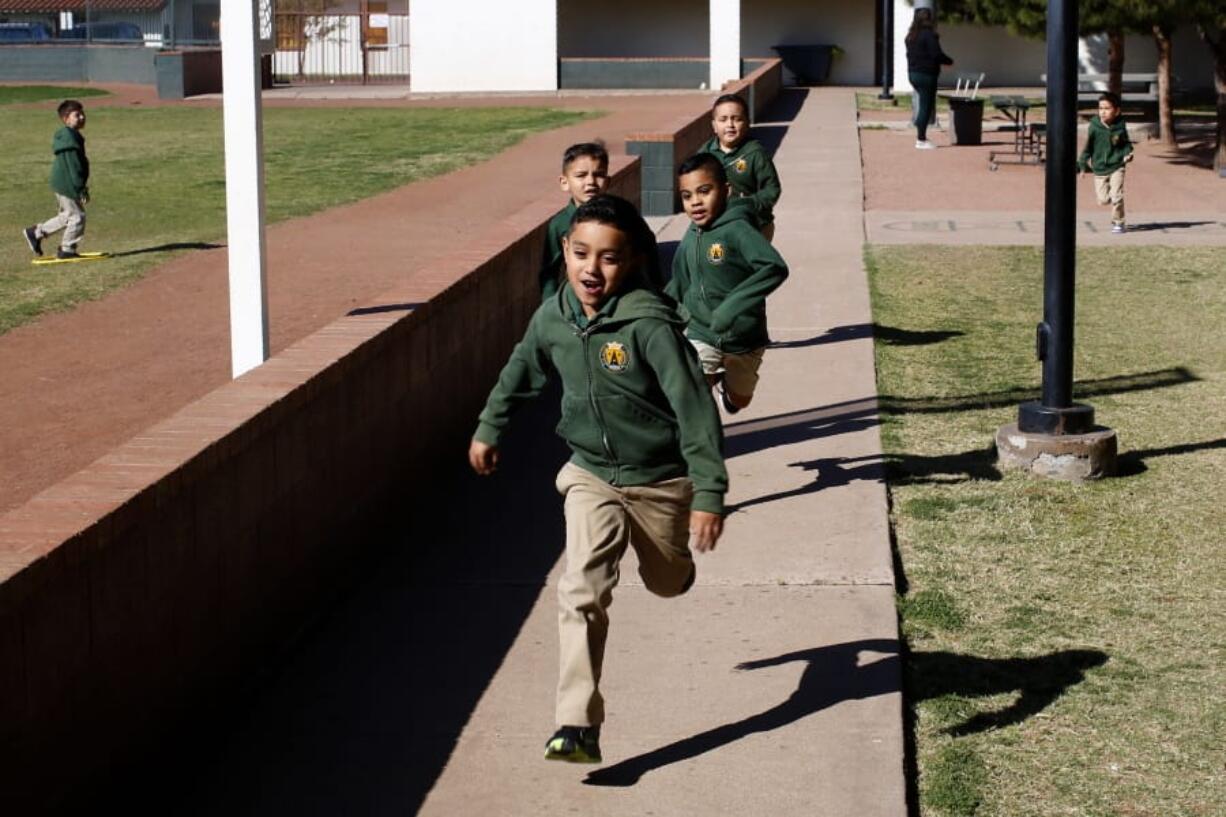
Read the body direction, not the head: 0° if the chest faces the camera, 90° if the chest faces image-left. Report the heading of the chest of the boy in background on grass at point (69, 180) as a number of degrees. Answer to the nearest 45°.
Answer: approximately 270°

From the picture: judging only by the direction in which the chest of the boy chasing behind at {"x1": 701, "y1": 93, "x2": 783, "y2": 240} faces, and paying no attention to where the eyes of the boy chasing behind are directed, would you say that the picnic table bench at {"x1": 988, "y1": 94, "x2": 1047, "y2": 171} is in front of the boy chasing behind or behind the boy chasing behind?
behind

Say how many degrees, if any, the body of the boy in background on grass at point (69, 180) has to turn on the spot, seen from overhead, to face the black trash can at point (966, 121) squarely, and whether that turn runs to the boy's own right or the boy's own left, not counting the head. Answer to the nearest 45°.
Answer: approximately 45° to the boy's own left

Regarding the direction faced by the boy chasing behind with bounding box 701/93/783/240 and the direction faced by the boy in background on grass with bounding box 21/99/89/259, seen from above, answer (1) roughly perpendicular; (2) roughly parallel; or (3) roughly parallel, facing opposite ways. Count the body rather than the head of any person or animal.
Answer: roughly perpendicular

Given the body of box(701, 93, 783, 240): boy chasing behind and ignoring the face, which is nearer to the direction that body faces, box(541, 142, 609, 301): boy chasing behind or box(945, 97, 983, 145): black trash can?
the boy chasing behind

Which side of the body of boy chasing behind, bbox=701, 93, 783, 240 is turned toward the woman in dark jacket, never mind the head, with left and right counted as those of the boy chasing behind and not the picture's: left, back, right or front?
back
